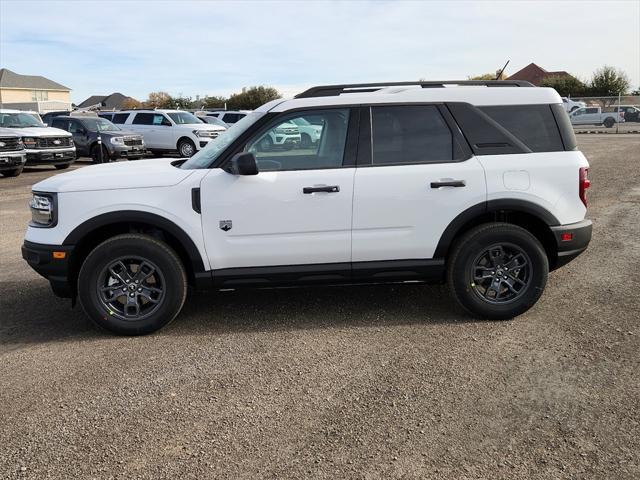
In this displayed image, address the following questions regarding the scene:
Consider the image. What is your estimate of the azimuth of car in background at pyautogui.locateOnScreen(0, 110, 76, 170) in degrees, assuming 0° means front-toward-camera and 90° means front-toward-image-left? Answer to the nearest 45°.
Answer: approximately 315°

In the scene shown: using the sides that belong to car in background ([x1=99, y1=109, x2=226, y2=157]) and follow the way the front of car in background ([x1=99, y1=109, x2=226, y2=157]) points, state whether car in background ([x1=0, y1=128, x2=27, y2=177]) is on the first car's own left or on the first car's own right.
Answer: on the first car's own right

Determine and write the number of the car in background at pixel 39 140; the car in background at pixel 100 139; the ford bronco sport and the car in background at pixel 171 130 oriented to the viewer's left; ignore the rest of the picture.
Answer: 1

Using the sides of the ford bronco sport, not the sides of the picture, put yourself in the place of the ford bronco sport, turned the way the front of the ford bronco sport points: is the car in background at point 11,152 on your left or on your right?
on your right

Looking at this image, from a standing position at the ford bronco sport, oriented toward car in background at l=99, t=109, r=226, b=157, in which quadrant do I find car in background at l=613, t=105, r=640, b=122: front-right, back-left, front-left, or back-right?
front-right

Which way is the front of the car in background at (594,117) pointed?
to the viewer's left

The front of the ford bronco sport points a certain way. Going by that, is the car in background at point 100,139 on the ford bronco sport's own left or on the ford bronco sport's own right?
on the ford bronco sport's own right

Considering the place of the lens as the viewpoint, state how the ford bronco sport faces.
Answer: facing to the left of the viewer

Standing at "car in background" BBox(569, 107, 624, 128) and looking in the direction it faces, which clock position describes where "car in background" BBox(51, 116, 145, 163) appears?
"car in background" BBox(51, 116, 145, 163) is roughly at 10 o'clock from "car in background" BBox(569, 107, 624, 128).

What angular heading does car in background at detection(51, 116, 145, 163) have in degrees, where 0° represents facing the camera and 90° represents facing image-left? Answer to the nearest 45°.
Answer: approximately 315°

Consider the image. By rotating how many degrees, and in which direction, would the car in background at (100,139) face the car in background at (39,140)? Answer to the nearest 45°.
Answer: approximately 90° to its right

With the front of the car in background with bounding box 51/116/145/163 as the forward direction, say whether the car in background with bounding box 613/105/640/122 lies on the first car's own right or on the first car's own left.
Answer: on the first car's own left
